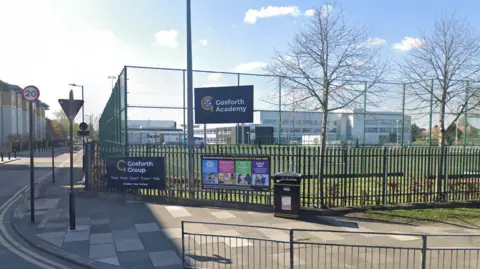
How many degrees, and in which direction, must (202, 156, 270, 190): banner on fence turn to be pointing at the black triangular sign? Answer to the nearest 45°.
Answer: approximately 90° to its right

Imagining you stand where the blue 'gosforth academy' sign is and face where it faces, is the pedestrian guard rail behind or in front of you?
in front

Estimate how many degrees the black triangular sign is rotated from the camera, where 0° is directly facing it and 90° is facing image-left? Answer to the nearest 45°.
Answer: approximately 180°

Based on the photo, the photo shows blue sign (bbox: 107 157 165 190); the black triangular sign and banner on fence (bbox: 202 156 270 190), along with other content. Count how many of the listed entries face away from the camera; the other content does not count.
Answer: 1

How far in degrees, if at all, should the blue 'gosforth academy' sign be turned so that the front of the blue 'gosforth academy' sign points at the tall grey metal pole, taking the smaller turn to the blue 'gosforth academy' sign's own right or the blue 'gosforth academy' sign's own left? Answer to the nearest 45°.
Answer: approximately 45° to the blue 'gosforth academy' sign's own right

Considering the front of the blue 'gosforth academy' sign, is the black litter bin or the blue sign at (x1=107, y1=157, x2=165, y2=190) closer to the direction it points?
the black litter bin
